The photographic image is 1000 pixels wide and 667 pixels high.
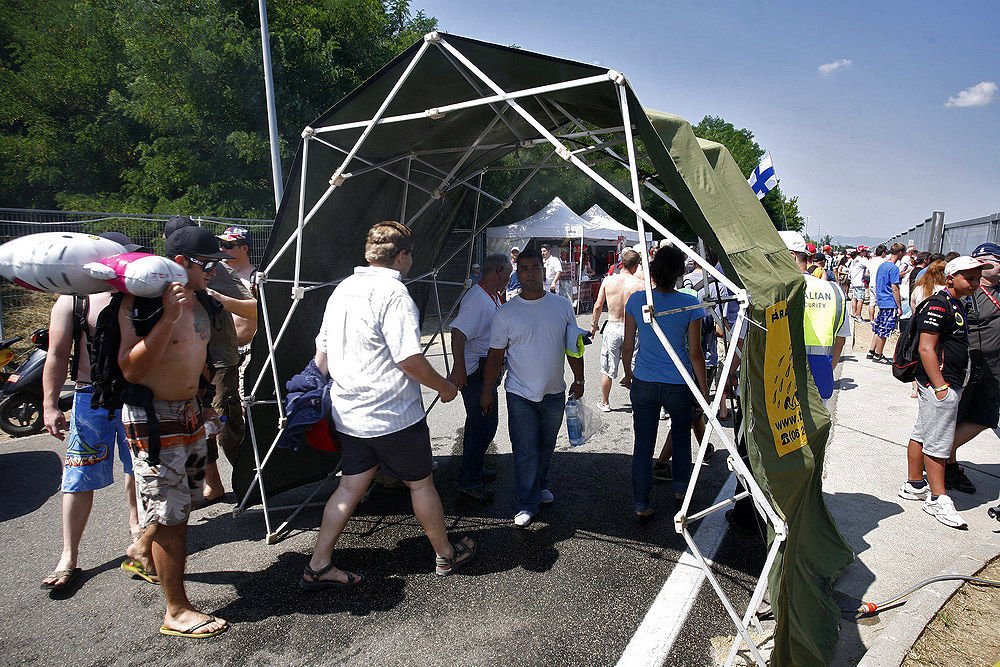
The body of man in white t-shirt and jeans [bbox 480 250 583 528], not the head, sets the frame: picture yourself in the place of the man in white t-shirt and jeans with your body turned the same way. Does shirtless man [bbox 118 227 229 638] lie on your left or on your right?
on your right

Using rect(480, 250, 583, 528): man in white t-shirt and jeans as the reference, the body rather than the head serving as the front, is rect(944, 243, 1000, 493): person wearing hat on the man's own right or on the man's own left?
on the man's own left

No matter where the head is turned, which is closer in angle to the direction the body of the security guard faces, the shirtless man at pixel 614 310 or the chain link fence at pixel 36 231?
the shirtless man

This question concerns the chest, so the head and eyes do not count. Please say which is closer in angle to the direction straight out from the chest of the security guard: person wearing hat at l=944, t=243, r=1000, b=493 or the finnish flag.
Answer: the finnish flag

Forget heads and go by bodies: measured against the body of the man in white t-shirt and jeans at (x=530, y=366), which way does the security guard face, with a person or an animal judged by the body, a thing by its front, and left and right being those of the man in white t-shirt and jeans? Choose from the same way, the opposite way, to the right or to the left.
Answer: the opposite way

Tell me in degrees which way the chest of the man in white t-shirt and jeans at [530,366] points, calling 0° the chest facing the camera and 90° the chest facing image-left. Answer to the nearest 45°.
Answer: approximately 0°

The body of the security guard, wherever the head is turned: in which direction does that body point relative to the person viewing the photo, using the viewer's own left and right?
facing away from the viewer

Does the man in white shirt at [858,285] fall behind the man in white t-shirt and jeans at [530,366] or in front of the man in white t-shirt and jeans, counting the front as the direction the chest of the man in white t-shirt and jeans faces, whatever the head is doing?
behind
